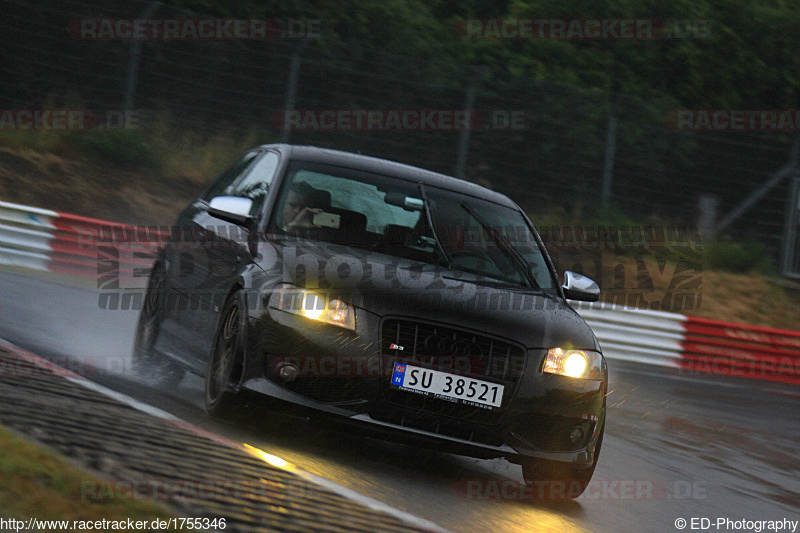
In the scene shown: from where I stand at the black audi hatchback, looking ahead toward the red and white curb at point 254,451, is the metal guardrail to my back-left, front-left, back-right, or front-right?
back-right

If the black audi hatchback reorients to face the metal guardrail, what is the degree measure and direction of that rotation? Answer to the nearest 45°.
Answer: approximately 135° to its left

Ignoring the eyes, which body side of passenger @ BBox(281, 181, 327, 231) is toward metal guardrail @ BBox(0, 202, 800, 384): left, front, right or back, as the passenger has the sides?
left

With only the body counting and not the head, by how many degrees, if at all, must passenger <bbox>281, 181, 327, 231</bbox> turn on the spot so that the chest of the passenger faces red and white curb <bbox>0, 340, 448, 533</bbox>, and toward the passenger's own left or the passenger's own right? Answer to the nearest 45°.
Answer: approximately 45° to the passenger's own right

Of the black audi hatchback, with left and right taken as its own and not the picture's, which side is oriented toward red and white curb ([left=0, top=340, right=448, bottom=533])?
right

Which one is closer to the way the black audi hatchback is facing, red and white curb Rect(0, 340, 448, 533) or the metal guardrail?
the red and white curb

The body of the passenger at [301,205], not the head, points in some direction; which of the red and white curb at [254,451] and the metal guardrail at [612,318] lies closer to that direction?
the red and white curb
